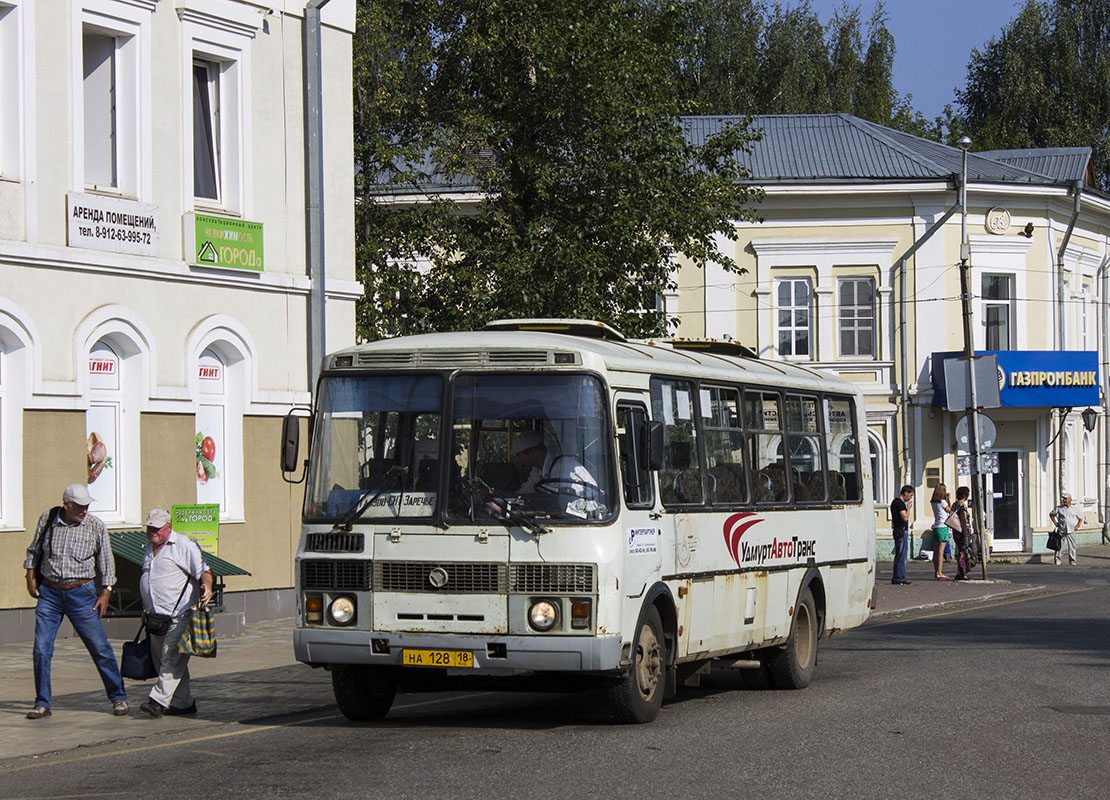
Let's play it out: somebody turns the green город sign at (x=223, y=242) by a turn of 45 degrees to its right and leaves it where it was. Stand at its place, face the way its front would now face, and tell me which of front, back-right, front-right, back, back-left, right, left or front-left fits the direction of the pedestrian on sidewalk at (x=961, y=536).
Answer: back-left

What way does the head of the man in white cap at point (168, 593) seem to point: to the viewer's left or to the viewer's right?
to the viewer's left

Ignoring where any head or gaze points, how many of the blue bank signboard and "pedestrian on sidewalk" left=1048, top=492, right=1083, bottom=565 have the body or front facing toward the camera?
2

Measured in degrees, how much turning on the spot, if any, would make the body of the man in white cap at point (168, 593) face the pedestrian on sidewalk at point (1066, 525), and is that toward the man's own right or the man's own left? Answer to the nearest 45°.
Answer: approximately 180°

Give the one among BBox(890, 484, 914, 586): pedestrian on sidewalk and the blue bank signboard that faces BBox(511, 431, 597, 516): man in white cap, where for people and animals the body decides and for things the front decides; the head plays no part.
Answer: the blue bank signboard

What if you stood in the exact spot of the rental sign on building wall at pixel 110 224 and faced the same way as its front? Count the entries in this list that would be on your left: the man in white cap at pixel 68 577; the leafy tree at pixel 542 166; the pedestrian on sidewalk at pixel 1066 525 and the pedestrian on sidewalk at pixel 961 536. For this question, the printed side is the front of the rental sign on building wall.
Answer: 3

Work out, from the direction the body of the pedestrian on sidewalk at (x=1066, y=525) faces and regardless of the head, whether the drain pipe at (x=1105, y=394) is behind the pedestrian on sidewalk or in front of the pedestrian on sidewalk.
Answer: behind
